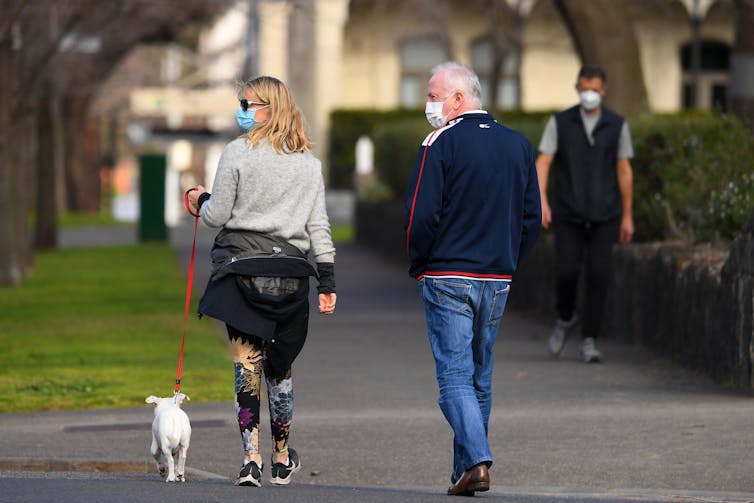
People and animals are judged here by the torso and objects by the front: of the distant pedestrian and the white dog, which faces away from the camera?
the white dog

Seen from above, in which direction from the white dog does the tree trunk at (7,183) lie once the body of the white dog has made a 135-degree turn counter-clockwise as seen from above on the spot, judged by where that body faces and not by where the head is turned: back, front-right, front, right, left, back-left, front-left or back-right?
back-right

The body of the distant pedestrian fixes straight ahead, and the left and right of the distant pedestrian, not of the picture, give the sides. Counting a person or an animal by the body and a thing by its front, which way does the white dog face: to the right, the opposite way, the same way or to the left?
the opposite way

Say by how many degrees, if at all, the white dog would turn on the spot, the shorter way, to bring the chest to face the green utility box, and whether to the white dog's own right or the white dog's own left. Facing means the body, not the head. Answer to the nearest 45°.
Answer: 0° — it already faces it

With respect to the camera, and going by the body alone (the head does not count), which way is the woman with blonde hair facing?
away from the camera

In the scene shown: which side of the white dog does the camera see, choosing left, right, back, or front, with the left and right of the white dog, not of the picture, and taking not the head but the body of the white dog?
back

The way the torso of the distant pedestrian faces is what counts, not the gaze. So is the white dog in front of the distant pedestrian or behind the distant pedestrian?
in front

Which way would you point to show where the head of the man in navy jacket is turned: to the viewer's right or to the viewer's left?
to the viewer's left

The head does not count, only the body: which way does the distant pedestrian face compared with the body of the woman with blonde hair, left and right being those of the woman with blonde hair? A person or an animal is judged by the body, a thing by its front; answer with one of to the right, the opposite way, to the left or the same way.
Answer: the opposite way

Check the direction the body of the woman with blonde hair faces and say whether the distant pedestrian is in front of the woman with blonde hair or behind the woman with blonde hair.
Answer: in front

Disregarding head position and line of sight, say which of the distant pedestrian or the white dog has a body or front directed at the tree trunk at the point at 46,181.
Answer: the white dog
